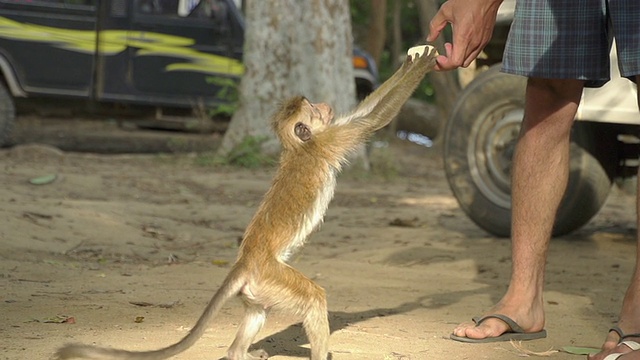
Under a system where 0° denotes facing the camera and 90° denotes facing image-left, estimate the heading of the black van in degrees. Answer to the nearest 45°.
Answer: approximately 270°

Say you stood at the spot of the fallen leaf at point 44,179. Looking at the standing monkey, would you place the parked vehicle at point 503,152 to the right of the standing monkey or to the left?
left

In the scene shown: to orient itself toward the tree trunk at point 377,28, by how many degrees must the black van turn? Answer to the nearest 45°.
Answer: approximately 45° to its left

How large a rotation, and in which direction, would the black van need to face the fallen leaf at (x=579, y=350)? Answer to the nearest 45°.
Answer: approximately 90° to its right

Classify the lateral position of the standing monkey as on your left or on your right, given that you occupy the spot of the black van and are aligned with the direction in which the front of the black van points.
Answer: on your right

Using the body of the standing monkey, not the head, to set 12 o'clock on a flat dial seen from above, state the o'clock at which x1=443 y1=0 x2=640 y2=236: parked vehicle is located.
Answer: The parked vehicle is roughly at 10 o'clock from the standing monkey.

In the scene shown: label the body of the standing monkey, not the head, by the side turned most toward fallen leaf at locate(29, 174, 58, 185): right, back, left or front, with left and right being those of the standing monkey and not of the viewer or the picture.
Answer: left

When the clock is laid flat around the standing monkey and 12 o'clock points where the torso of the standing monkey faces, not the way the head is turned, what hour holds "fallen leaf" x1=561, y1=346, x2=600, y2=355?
The fallen leaf is roughly at 12 o'clock from the standing monkey.

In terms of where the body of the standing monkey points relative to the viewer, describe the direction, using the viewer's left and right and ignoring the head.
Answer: facing to the right of the viewer

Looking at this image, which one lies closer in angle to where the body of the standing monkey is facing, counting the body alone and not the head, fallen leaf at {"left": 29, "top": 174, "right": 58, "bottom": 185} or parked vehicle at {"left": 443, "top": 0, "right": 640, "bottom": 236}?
the parked vehicle

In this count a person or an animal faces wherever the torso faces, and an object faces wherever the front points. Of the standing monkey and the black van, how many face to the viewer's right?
2

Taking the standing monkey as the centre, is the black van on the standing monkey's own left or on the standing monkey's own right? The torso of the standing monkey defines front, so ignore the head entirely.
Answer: on the standing monkey's own left

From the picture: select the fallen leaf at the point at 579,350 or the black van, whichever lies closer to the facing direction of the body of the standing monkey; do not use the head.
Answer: the fallen leaf
